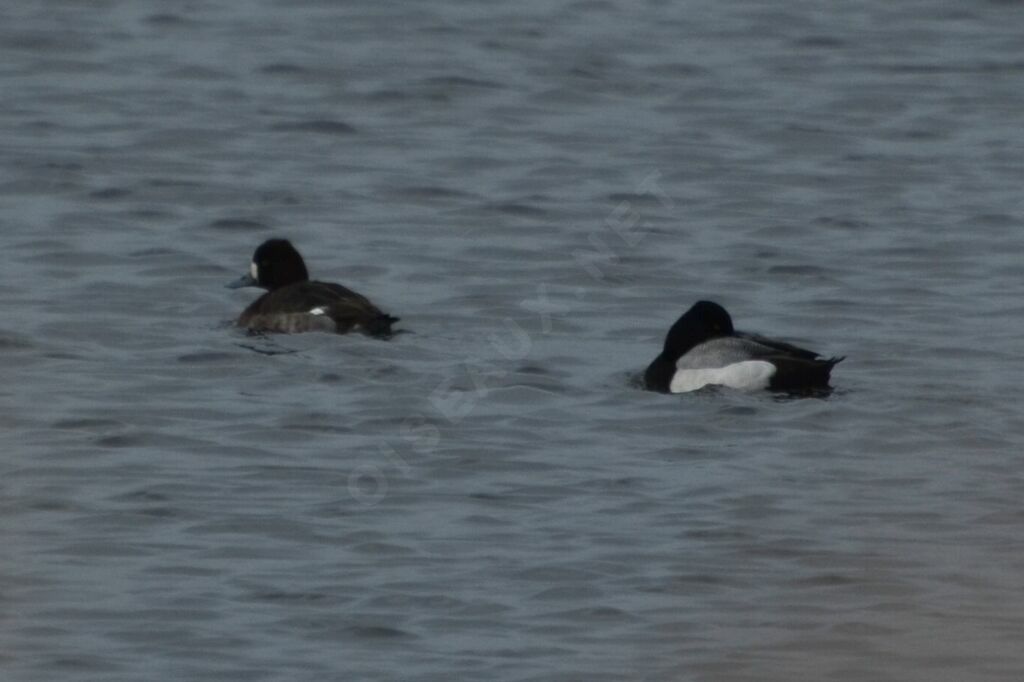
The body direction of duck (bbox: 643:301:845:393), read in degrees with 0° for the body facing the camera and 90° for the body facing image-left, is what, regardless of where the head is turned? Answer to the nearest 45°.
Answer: approximately 90°

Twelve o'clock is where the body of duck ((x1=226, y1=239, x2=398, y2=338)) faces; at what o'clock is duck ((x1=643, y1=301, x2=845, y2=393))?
duck ((x1=643, y1=301, x2=845, y2=393)) is roughly at 7 o'clock from duck ((x1=226, y1=239, x2=398, y2=338)).

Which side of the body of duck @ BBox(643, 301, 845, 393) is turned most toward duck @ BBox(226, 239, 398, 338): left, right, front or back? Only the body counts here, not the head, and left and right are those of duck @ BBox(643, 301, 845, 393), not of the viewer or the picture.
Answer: front

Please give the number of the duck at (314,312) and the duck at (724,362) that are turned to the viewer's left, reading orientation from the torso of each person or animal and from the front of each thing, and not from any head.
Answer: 2

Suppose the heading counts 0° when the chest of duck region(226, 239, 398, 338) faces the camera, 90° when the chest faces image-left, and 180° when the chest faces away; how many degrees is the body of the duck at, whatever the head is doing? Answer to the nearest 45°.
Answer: approximately 90°
